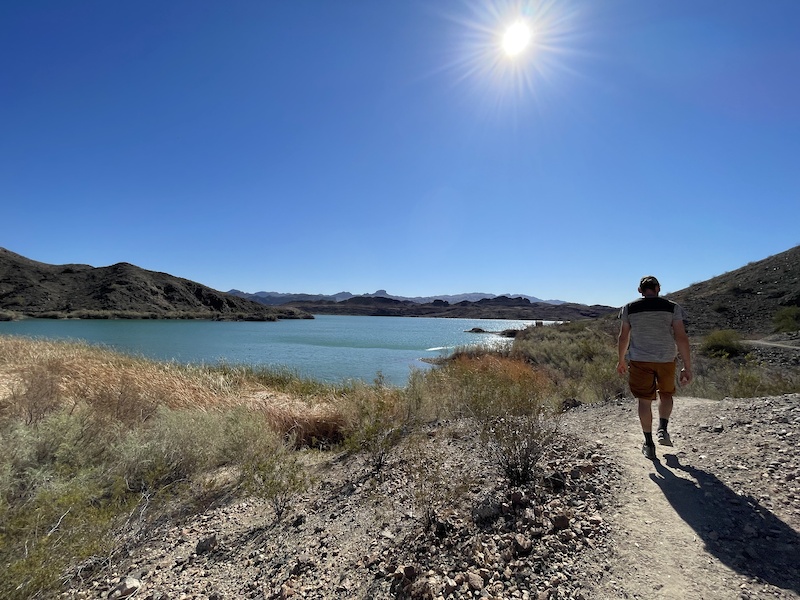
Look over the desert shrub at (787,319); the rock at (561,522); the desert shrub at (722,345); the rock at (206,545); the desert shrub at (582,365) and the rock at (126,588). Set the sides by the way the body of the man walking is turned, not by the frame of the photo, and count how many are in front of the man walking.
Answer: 3

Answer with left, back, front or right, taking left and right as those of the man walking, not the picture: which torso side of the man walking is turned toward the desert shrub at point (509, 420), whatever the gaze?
left

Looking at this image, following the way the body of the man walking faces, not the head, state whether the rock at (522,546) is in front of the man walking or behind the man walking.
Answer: behind

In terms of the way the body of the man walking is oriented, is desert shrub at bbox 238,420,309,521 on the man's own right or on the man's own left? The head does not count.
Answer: on the man's own left

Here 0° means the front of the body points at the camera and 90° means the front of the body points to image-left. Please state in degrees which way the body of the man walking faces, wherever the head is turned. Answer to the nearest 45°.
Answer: approximately 180°

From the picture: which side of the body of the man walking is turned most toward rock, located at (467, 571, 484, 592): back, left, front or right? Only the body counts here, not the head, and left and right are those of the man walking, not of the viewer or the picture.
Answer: back

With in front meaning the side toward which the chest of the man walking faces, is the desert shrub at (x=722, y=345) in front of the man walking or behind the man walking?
in front

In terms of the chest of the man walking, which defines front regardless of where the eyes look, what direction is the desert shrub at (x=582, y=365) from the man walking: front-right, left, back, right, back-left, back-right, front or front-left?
front

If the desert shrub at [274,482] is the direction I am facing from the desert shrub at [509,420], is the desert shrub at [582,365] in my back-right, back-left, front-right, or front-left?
back-right

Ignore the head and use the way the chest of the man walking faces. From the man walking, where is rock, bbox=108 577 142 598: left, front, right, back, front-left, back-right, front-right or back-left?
back-left

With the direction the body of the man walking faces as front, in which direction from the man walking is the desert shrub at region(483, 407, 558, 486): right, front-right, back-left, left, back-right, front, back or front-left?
back-left

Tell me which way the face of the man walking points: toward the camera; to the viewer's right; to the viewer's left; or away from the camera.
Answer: away from the camera

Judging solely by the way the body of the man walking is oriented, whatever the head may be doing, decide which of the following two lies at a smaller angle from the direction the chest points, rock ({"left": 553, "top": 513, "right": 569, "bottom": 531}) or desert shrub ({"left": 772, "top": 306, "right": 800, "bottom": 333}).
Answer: the desert shrub

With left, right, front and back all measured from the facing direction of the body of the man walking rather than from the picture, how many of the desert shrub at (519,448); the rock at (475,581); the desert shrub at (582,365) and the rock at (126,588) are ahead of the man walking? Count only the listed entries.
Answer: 1

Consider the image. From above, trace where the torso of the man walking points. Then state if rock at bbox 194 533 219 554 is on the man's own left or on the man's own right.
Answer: on the man's own left

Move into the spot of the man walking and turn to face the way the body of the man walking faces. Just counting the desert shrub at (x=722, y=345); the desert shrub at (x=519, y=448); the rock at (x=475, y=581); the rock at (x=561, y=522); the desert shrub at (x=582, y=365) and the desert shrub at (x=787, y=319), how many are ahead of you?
3
